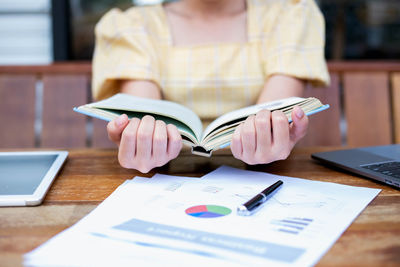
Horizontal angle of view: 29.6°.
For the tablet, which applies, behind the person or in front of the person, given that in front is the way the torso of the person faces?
in front

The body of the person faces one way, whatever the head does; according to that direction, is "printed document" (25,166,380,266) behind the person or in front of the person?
in front
